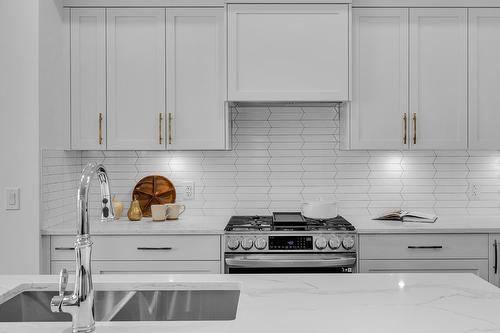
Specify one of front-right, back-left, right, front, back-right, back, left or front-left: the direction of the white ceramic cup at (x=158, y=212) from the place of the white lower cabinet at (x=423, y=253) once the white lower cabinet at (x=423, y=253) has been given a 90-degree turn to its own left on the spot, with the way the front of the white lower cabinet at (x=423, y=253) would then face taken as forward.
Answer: back

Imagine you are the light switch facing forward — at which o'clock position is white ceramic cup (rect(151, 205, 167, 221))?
The white ceramic cup is roughly at 9 o'clock from the light switch.

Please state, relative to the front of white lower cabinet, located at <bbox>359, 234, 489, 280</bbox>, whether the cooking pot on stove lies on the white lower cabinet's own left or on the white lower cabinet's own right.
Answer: on the white lower cabinet's own right

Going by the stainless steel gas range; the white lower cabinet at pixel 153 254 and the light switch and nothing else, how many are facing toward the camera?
3

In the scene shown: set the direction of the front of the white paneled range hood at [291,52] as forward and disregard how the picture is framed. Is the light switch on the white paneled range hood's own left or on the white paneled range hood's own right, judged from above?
on the white paneled range hood's own right

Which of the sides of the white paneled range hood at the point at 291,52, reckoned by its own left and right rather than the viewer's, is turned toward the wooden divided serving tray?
right

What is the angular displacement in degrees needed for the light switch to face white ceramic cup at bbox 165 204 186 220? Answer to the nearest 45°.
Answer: approximately 90° to its left

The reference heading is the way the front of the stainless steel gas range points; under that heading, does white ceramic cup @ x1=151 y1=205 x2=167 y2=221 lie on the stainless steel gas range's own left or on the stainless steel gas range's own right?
on the stainless steel gas range's own right
